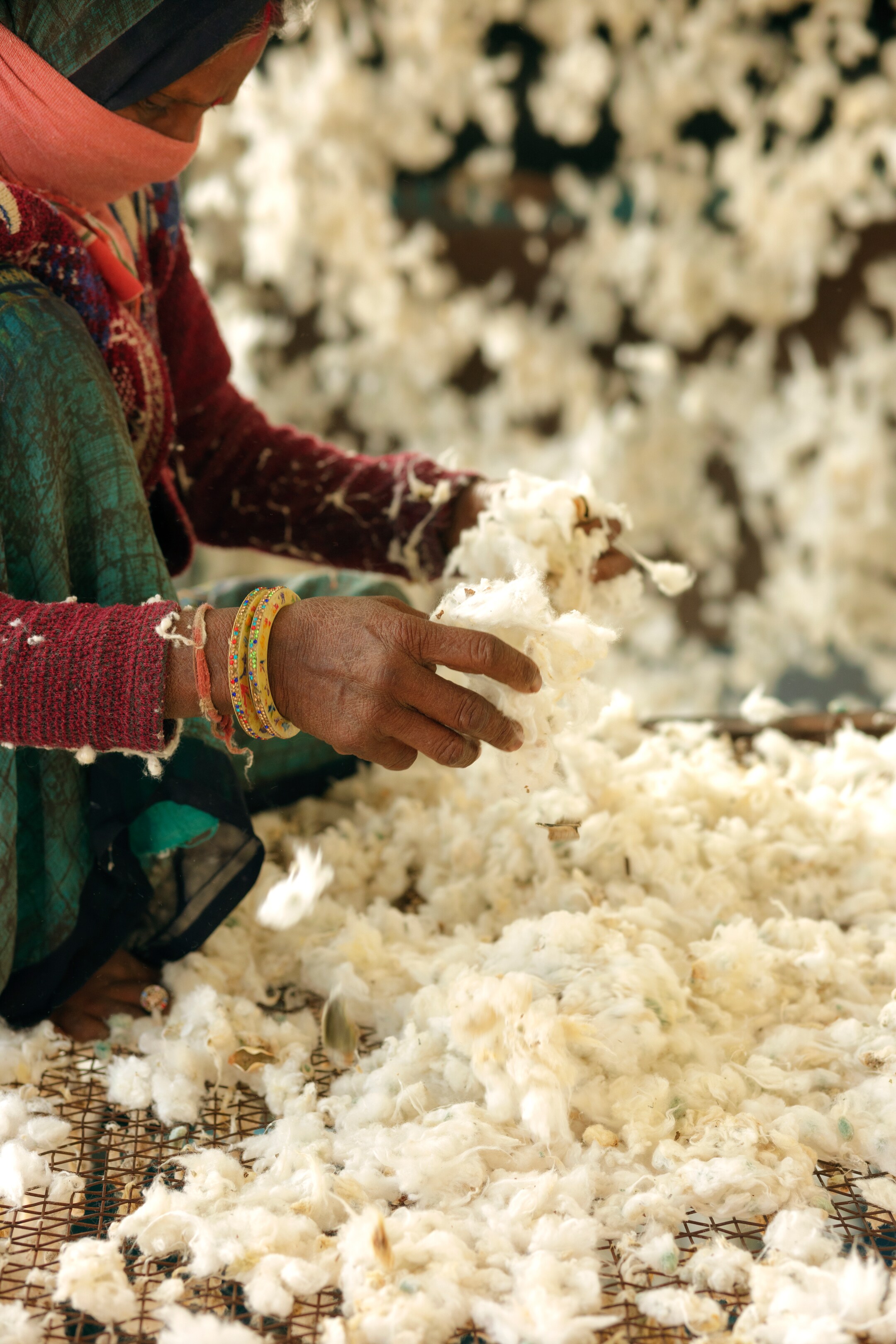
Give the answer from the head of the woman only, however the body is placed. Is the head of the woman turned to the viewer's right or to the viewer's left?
to the viewer's right

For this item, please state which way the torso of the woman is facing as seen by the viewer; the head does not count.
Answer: to the viewer's right
